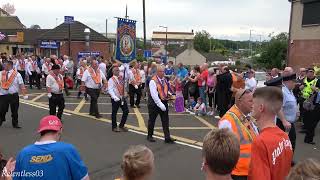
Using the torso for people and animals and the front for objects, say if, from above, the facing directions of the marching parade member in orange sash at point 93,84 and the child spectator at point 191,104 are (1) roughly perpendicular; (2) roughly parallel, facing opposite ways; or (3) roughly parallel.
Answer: roughly perpendicular

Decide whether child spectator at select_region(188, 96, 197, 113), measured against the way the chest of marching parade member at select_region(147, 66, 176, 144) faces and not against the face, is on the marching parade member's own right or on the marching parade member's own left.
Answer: on the marching parade member's own left

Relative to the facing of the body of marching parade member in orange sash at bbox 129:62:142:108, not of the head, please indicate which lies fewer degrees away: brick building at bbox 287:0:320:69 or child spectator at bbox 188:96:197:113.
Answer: the child spectator

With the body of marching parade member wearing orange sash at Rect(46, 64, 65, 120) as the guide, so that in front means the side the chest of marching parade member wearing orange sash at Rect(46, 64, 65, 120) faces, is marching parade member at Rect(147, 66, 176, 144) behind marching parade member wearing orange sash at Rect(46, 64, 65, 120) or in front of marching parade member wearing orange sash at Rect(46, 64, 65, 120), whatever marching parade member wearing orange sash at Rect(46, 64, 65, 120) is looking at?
in front

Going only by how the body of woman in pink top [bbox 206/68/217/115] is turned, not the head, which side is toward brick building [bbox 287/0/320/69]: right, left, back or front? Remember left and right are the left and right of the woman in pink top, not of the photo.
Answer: back

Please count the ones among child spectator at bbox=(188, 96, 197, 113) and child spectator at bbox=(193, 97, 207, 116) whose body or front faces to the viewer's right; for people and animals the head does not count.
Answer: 0

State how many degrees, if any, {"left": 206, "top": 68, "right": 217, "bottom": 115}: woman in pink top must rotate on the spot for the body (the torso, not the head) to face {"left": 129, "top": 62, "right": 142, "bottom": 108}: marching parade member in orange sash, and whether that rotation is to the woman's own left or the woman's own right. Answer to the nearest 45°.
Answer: approximately 45° to the woman's own right

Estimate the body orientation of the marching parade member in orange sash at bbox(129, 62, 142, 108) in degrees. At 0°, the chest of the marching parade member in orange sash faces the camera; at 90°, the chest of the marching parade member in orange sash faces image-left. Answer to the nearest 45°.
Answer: approximately 315°

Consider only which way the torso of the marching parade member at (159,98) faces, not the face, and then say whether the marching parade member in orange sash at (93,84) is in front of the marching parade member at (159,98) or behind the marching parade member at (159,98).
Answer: behind

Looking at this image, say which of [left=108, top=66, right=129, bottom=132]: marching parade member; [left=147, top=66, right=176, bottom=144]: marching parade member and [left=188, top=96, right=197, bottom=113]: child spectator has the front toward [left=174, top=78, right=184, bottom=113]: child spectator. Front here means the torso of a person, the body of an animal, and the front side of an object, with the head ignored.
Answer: [left=188, top=96, right=197, bottom=113]: child spectator

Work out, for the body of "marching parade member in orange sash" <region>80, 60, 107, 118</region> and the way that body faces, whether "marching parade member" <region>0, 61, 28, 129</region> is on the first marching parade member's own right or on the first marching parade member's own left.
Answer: on the first marching parade member's own right

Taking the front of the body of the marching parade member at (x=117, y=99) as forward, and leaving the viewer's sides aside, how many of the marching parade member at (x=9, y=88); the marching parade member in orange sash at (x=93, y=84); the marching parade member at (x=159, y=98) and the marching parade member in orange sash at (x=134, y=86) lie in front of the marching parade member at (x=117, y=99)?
1

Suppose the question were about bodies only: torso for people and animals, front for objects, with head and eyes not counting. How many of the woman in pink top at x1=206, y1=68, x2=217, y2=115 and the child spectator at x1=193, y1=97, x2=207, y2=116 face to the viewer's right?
0

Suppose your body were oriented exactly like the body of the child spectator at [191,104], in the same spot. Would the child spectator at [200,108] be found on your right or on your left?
on your left
